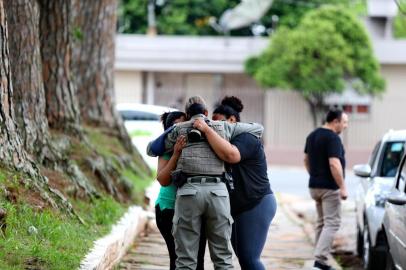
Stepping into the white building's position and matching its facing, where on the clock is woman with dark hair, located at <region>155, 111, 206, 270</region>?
The woman with dark hair is roughly at 12 o'clock from the white building.

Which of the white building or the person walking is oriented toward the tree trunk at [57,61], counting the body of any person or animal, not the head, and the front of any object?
the white building

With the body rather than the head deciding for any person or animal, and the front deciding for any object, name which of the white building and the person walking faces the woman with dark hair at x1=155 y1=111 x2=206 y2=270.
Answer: the white building

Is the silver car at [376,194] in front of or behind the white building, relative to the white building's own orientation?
in front

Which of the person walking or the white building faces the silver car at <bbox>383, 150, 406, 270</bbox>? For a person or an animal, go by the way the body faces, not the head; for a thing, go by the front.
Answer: the white building

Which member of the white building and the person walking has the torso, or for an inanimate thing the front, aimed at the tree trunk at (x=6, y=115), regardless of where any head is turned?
the white building

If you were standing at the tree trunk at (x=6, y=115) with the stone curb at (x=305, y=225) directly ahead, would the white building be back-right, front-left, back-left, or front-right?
front-left

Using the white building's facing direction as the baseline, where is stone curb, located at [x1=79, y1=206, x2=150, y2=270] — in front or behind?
in front

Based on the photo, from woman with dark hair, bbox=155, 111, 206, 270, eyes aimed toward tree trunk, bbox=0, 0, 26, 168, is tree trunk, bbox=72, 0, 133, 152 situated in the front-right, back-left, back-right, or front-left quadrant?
front-right

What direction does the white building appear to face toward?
toward the camera
